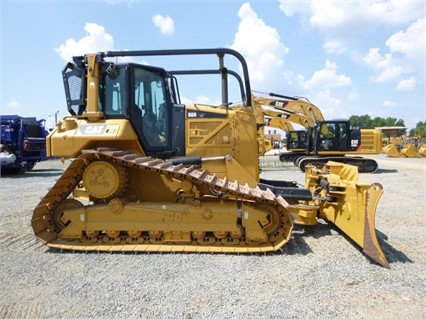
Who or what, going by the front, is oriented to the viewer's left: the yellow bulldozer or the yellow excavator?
the yellow excavator

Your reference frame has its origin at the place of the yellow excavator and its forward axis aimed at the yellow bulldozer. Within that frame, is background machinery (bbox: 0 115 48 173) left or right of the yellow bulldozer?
right

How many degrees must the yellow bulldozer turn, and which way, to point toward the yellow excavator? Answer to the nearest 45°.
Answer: approximately 45° to its left

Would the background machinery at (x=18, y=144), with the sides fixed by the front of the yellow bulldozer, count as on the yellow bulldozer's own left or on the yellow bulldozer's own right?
on the yellow bulldozer's own left

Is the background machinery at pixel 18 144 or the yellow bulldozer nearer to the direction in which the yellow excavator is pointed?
the background machinery

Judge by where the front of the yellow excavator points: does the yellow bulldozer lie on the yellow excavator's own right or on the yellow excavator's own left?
on the yellow excavator's own left

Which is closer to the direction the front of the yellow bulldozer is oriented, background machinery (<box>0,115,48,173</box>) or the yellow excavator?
the yellow excavator

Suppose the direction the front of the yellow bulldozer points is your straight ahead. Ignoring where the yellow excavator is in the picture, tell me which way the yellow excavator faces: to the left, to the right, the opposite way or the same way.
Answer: the opposite way

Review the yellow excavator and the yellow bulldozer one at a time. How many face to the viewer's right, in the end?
1

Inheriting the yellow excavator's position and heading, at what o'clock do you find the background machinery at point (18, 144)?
The background machinery is roughly at 11 o'clock from the yellow excavator.

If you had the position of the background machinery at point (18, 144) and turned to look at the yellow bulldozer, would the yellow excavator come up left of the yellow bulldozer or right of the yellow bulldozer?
left

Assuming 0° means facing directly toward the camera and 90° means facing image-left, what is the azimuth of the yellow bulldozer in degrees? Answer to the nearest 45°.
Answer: approximately 270°

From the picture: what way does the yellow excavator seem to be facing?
to the viewer's left
